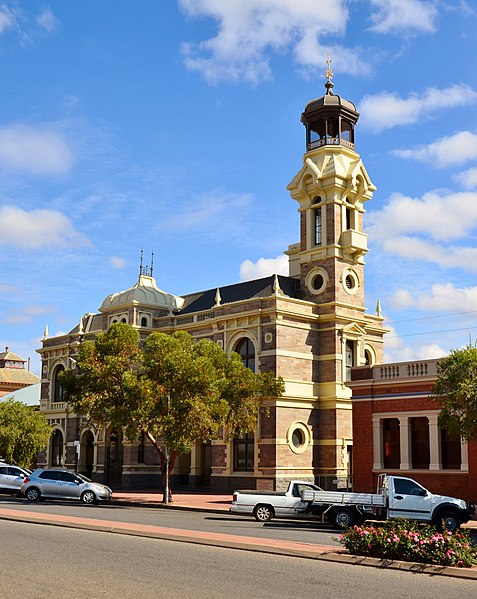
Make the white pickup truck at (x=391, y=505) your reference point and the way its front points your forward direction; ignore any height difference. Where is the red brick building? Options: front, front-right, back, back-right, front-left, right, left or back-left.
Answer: left

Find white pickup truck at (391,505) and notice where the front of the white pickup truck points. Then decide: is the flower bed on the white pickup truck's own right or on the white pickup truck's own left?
on the white pickup truck's own right

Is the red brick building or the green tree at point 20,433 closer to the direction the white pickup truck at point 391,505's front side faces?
the red brick building

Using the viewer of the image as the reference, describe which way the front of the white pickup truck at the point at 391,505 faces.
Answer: facing to the right of the viewer

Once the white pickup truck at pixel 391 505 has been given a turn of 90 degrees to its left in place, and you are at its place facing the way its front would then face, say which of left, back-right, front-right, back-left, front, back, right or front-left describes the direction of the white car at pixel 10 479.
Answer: front-left

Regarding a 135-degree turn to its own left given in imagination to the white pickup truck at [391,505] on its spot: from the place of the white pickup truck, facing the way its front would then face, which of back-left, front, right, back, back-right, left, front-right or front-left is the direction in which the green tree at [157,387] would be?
front

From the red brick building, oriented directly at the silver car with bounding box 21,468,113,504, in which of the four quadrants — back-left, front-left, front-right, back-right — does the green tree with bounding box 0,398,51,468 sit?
front-right

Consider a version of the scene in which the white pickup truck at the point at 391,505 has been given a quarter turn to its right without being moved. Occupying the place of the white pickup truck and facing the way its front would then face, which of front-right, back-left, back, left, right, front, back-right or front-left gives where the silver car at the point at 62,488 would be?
back-right
